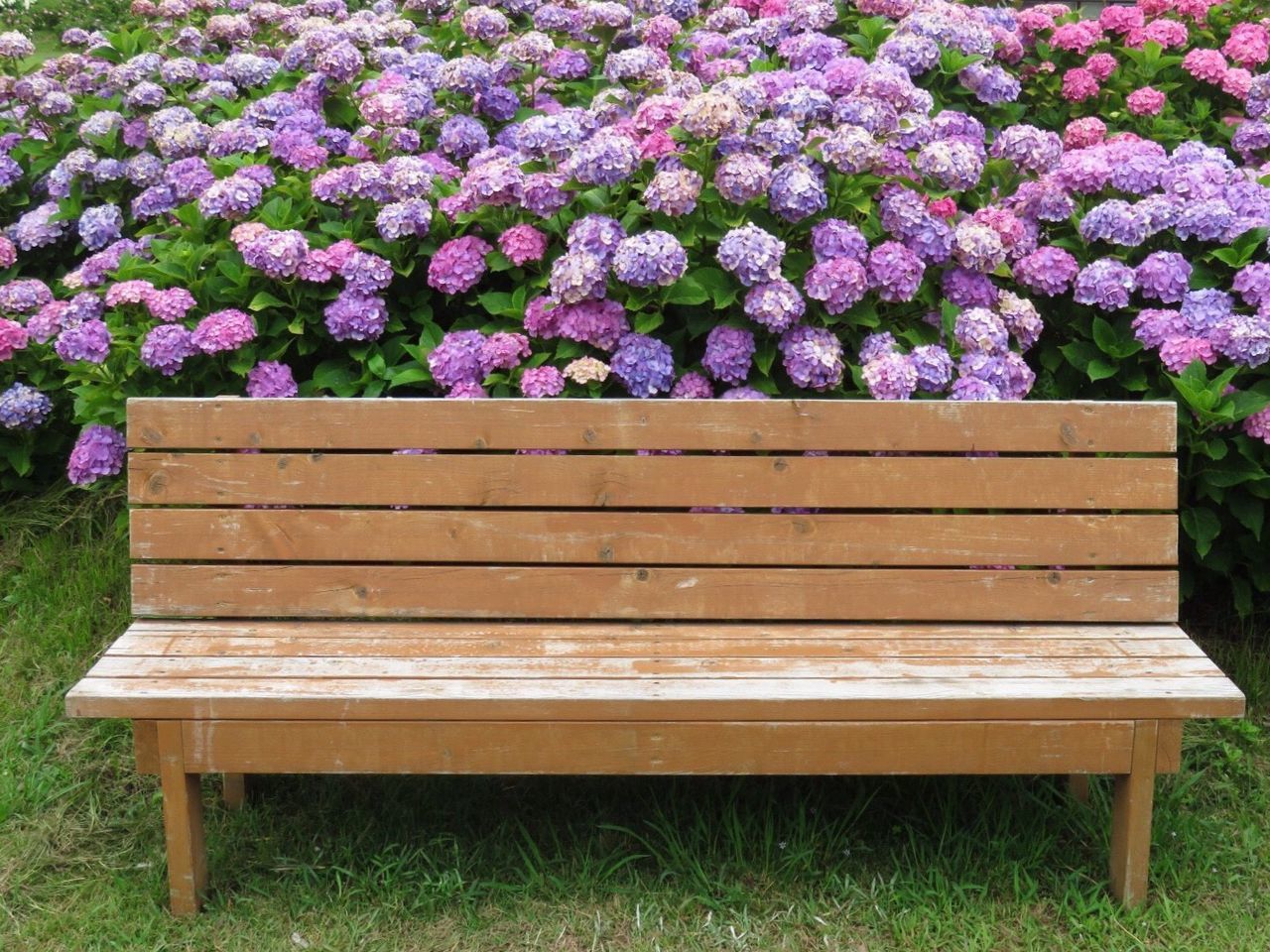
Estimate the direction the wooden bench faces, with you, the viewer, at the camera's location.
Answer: facing the viewer

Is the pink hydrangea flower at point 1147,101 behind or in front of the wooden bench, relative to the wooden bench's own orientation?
behind

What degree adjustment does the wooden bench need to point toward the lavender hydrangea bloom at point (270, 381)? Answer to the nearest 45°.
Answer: approximately 135° to its right

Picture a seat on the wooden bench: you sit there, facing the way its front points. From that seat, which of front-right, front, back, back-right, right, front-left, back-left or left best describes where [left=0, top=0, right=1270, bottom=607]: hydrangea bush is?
back
